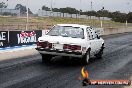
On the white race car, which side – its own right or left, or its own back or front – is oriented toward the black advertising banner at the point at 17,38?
left

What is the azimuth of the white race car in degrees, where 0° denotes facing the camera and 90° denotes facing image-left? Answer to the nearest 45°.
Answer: approximately 225°
